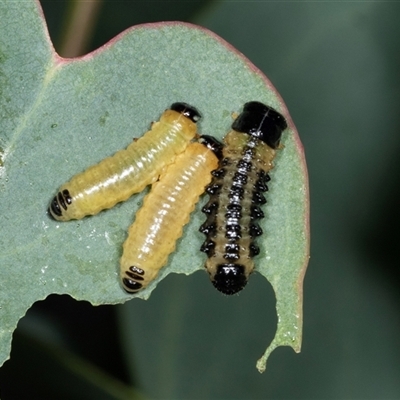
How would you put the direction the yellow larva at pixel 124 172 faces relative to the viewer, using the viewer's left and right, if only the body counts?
facing away from the viewer and to the right of the viewer

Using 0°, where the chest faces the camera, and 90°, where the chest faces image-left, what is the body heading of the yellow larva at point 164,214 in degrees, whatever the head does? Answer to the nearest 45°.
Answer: approximately 225°

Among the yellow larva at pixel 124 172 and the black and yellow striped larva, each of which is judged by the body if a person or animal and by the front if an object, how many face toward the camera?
0

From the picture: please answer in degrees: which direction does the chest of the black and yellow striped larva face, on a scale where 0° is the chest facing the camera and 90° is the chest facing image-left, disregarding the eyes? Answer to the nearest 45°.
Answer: approximately 180°

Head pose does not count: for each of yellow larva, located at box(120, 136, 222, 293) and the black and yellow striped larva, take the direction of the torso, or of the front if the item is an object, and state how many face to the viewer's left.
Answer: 0
